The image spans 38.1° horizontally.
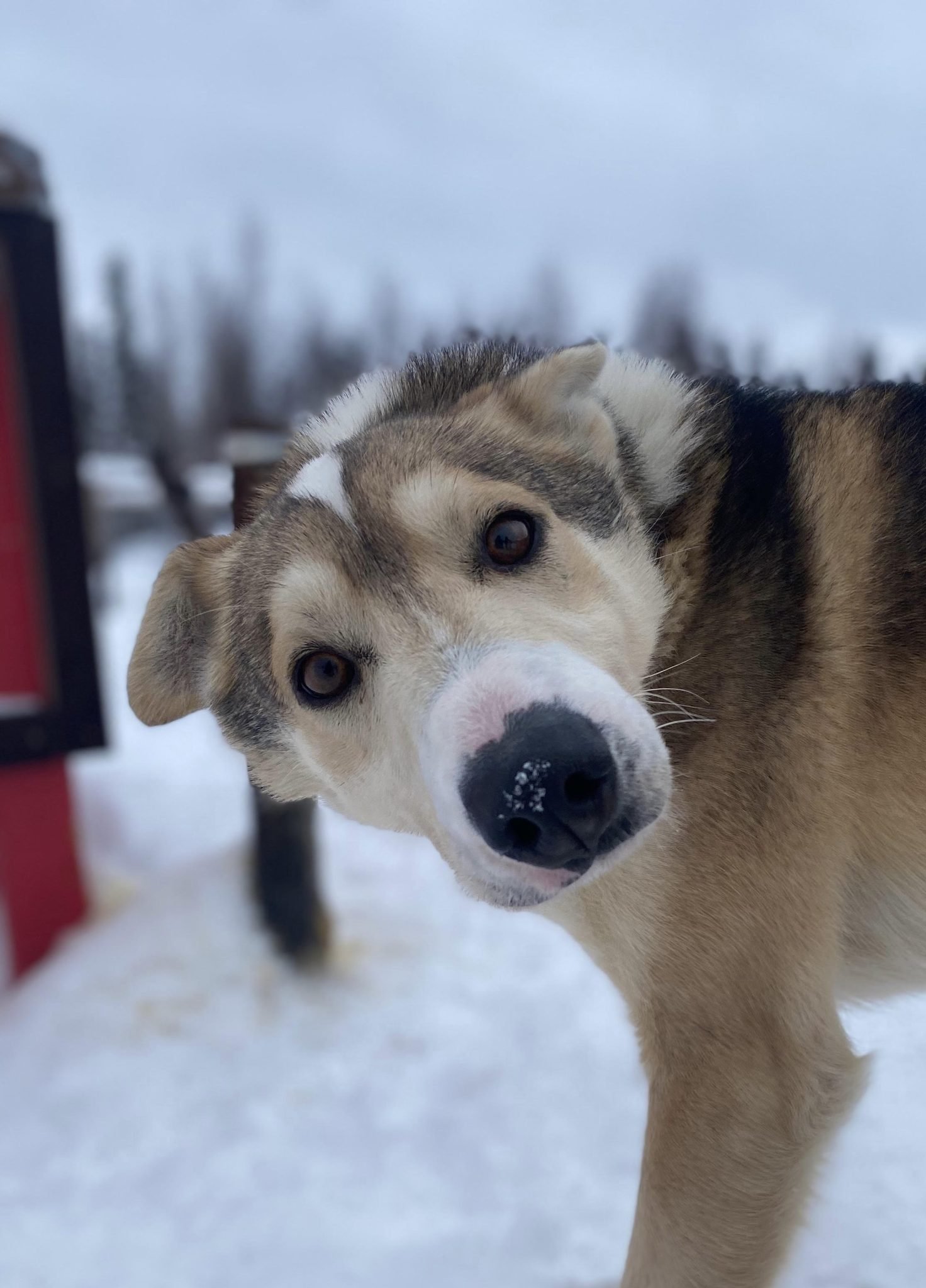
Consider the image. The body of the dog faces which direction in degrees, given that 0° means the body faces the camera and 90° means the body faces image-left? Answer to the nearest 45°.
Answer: approximately 90°

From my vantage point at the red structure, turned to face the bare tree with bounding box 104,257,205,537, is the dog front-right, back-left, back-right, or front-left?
back-right

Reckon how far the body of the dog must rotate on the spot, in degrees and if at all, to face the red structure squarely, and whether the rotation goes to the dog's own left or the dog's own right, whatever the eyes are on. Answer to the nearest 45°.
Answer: approximately 45° to the dog's own right

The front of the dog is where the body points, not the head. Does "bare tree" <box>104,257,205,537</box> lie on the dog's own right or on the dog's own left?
on the dog's own right
